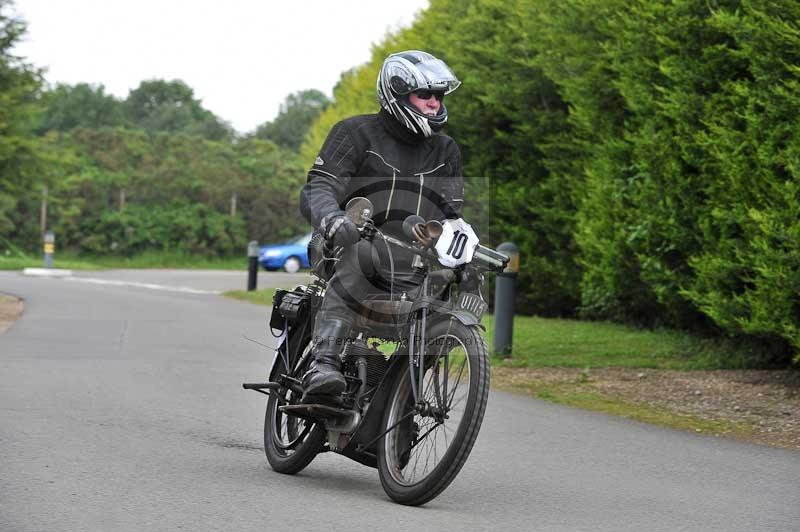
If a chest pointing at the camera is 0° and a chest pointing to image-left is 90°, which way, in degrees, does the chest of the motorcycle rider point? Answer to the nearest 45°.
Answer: approximately 315°

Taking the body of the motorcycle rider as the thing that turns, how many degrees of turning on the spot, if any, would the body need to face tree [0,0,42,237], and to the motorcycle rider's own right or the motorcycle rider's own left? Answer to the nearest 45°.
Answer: approximately 180°

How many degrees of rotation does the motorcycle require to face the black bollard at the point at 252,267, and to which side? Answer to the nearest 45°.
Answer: approximately 135° to its left

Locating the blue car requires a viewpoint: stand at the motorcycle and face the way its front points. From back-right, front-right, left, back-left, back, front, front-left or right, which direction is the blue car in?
back-left

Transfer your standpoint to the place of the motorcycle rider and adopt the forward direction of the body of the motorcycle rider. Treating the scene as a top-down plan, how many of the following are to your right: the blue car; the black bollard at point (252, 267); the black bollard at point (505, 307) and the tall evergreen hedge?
0

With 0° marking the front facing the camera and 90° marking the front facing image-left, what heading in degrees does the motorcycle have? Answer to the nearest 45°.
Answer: approximately 315°

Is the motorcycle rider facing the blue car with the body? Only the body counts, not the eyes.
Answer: no

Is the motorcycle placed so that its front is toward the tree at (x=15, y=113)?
no

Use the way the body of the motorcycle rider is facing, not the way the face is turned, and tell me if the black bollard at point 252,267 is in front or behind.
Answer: behind

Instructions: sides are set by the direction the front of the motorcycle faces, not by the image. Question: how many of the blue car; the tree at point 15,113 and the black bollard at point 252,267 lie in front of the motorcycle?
0

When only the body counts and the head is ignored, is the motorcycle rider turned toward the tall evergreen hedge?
no
